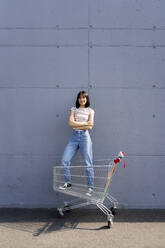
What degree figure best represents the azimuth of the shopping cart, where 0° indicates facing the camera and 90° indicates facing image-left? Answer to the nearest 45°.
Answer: approximately 90°

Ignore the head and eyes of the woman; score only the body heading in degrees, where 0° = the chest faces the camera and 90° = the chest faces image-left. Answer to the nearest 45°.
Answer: approximately 0°
